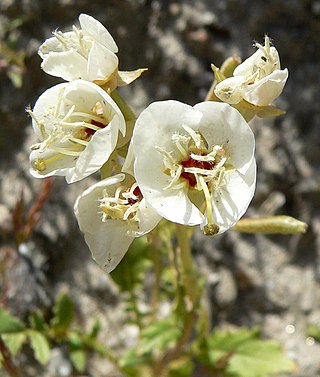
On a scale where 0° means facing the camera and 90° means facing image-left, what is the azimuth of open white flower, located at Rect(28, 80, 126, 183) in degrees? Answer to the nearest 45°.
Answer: approximately 45°
